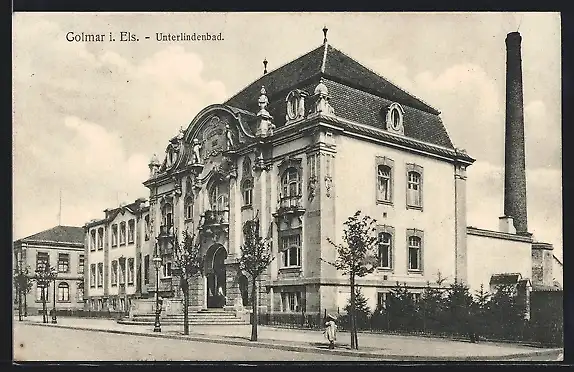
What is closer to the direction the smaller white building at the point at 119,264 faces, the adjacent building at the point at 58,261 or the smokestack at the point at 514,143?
the adjacent building

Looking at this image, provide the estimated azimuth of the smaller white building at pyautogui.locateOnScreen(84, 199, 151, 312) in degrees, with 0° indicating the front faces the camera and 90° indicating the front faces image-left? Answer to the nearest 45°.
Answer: approximately 45°

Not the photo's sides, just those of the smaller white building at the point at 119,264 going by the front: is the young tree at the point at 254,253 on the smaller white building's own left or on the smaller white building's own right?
on the smaller white building's own left

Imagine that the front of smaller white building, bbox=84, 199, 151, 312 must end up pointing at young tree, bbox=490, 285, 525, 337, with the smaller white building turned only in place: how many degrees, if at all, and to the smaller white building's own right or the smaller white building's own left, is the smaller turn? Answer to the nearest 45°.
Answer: approximately 90° to the smaller white building's own left
